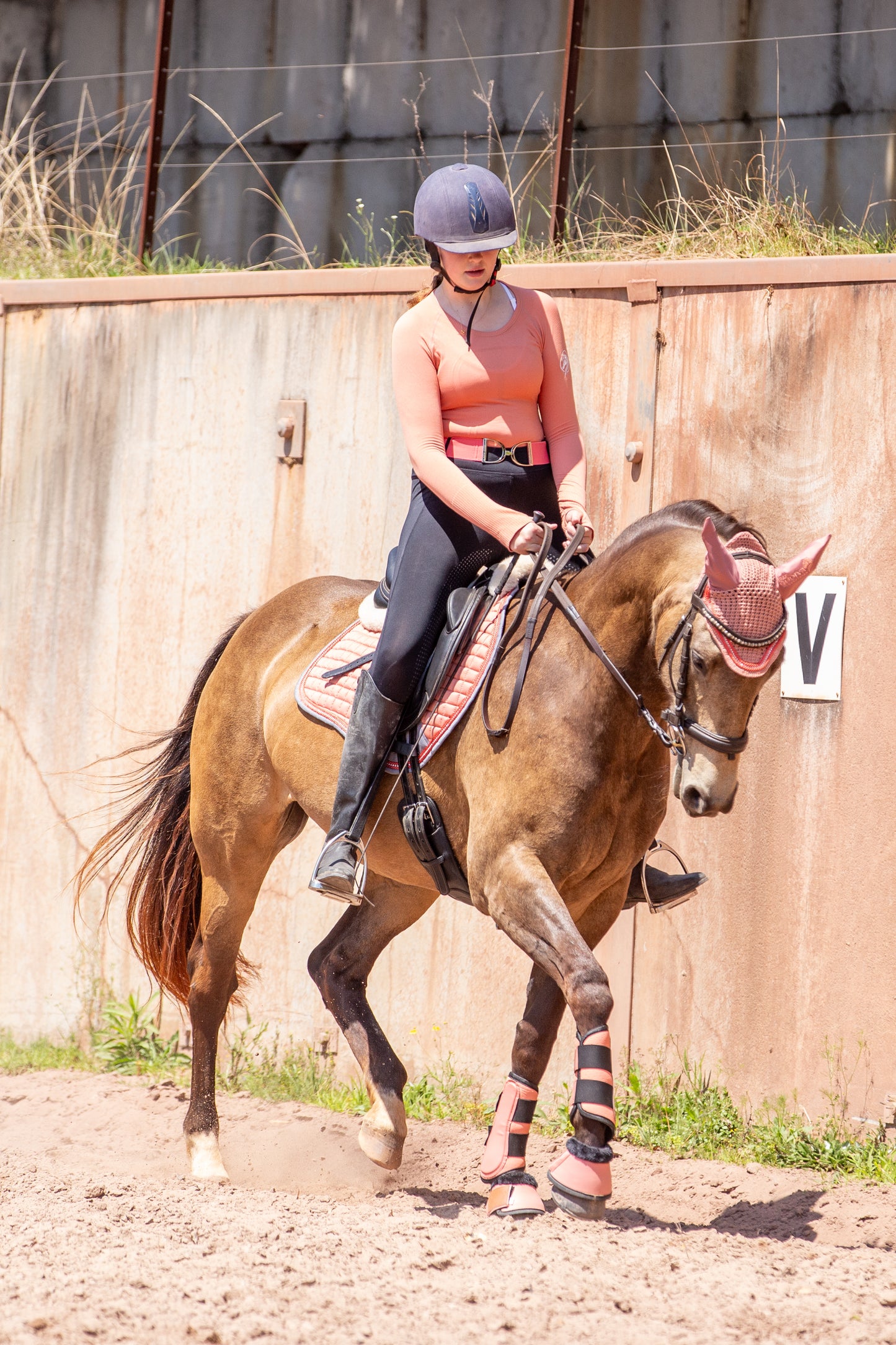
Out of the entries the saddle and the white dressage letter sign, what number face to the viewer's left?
0

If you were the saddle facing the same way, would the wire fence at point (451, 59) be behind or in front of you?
behind

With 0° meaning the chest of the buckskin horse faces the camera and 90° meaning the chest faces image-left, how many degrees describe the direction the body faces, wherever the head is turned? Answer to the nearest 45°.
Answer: approximately 315°

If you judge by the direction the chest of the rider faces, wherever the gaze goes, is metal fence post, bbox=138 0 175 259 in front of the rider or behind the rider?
behind

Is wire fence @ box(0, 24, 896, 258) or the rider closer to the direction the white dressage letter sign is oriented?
the rider

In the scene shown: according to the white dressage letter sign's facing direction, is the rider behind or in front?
in front

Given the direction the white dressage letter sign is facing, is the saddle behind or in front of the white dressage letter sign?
in front

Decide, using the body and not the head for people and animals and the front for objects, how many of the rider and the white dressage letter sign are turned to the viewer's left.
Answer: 0

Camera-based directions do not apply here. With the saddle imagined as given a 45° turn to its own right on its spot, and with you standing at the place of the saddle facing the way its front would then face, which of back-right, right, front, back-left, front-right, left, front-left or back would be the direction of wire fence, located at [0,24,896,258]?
back

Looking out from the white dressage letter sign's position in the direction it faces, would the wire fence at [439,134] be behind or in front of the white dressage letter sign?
behind

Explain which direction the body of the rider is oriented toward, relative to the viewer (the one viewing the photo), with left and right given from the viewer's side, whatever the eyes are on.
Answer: facing the viewer and to the right of the viewer

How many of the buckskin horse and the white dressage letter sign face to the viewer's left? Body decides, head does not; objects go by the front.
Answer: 0

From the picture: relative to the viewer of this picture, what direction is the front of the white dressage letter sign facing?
facing the viewer
